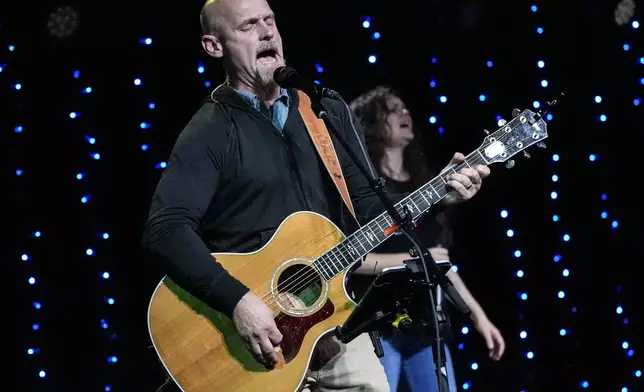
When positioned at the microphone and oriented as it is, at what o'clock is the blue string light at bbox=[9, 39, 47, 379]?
The blue string light is roughly at 1 o'clock from the microphone.

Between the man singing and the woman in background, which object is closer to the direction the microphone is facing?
the man singing

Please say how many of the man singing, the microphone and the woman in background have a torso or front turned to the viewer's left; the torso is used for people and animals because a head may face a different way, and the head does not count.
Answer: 1

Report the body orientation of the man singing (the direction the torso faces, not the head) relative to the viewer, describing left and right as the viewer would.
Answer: facing the viewer and to the right of the viewer

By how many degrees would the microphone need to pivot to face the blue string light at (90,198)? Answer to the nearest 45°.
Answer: approximately 45° to its right

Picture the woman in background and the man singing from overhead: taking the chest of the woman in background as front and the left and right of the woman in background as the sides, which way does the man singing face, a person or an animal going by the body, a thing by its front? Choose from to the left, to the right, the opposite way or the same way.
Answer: the same way

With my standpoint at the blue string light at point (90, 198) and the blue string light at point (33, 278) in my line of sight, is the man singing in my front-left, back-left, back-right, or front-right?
back-left

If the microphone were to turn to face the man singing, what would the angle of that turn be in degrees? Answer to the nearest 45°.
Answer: approximately 45° to its right

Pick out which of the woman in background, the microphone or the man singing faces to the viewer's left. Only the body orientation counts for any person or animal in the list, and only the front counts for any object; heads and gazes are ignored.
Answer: the microphone

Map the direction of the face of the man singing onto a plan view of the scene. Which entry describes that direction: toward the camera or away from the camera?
toward the camera

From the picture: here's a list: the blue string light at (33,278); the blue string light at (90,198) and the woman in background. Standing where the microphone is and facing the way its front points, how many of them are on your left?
0

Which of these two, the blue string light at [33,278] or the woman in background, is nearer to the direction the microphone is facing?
the blue string light

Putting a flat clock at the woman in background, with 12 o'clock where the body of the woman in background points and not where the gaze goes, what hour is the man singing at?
The man singing is roughly at 2 o'clock from the woman in background.

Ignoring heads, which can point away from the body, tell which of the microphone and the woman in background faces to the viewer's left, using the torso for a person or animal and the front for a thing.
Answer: the microphone

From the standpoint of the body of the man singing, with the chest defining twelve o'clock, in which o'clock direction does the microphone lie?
The microphone is roughly at 12 o'clock from the man singing.

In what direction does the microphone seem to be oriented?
to the viewer's left

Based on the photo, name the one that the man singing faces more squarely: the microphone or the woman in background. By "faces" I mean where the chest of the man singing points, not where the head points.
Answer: the microphone

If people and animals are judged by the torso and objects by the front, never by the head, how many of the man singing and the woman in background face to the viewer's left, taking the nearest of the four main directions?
0
